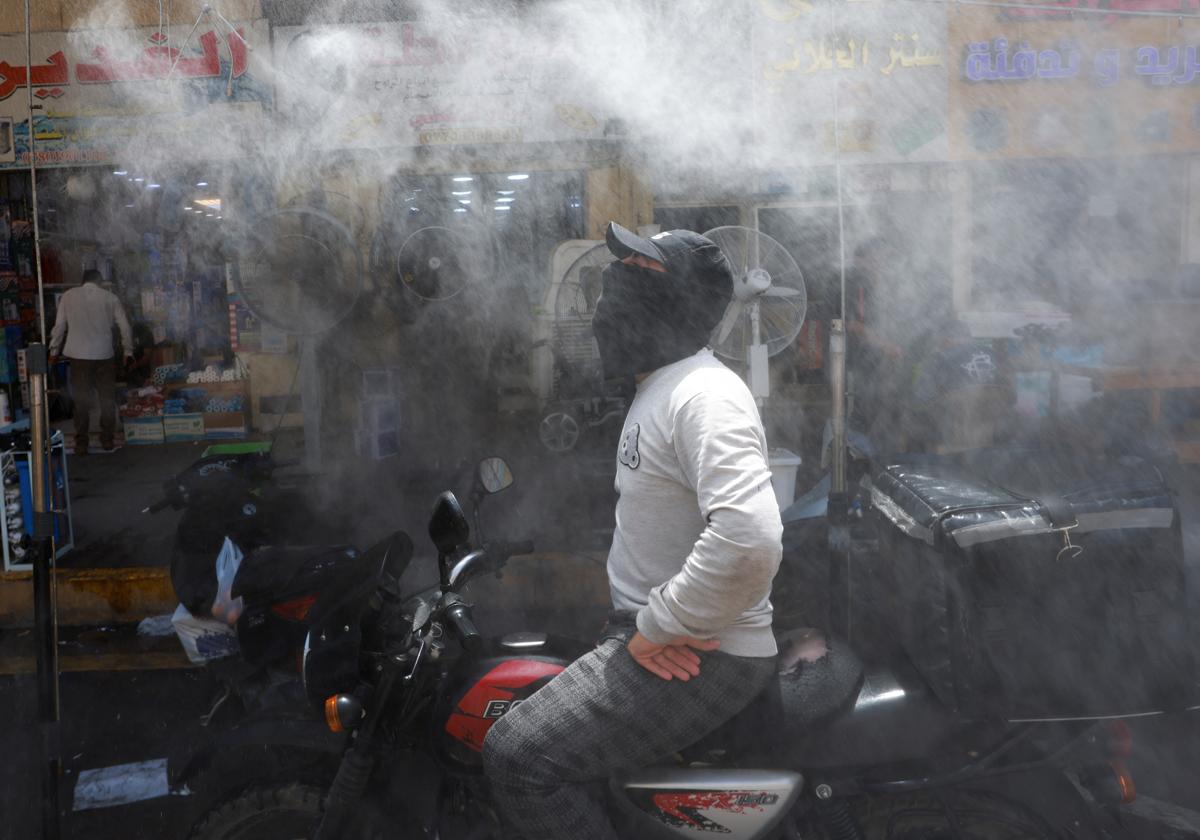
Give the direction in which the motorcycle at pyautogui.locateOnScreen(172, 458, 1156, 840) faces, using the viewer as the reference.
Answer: facing to the left of the viewer

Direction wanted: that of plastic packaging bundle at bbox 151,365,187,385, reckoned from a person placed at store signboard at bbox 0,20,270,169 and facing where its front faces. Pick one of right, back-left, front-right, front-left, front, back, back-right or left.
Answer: back

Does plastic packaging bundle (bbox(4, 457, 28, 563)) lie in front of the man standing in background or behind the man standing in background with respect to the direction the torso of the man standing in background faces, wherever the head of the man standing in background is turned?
behind

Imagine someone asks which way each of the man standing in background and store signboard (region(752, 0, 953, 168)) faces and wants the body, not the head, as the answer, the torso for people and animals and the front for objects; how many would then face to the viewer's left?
0

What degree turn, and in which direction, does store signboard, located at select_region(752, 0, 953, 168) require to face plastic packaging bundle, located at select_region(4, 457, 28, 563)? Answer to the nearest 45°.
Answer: approximately 90° to its right

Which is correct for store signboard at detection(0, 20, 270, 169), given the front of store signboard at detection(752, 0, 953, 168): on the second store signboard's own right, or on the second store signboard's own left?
on the second store signboard's own right

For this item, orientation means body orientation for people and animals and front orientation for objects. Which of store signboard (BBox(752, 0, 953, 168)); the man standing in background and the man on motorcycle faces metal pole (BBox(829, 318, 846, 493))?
the store signboard

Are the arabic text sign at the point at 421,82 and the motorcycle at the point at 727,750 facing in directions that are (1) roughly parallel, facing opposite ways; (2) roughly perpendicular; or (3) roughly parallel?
roughly perpendicular

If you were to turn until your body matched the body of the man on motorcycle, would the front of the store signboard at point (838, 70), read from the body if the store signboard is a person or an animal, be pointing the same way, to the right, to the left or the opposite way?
to the left

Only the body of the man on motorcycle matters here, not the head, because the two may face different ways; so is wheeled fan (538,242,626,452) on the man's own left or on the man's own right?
on the man's own right

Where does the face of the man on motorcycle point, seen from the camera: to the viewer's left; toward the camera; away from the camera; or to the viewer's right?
to the viewer's left

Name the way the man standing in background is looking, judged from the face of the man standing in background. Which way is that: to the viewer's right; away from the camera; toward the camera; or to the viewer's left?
away from the camera

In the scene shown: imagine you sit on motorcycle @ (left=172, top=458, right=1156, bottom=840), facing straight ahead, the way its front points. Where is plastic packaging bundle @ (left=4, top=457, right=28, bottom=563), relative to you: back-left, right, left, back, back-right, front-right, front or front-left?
front-right
